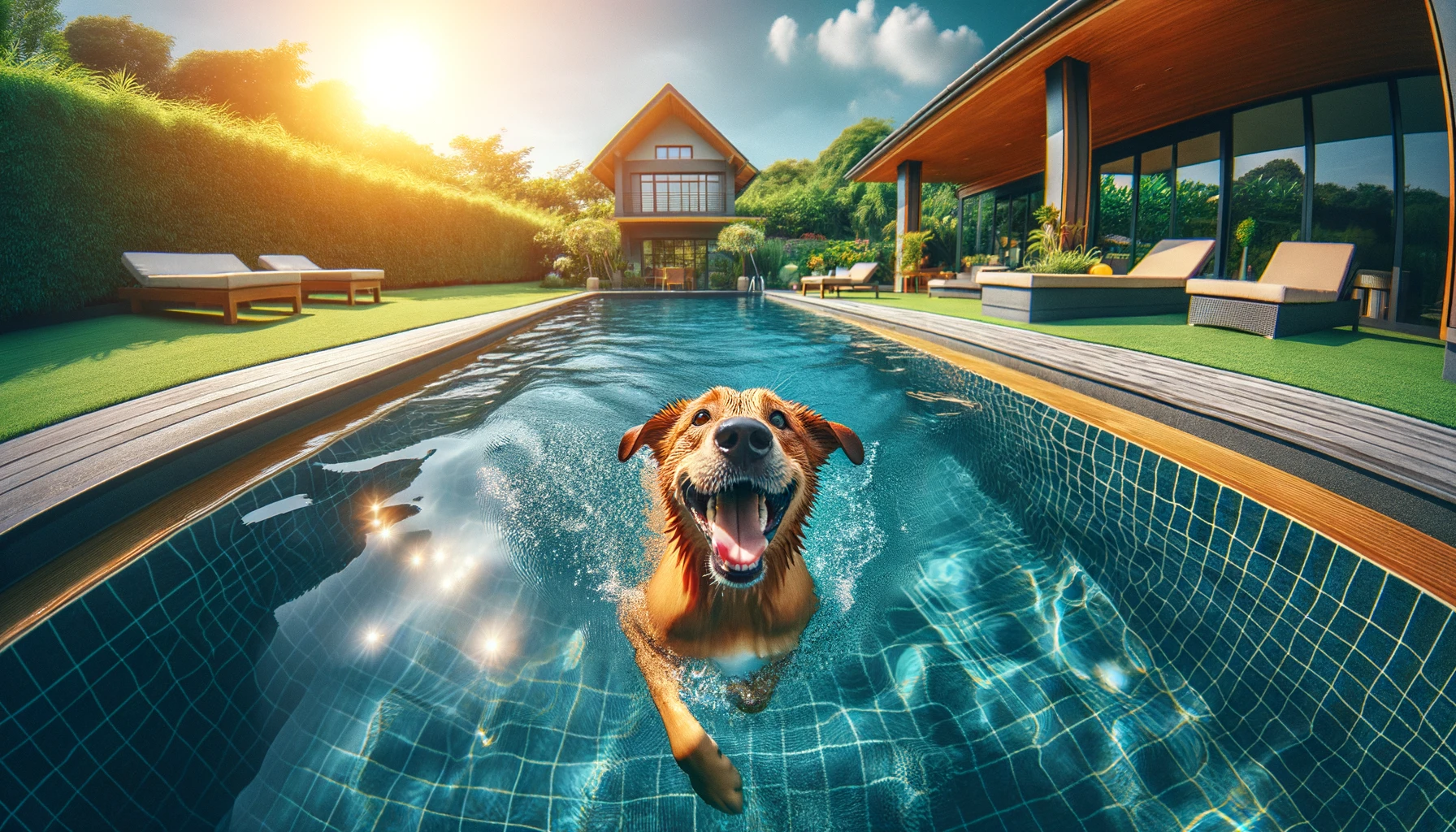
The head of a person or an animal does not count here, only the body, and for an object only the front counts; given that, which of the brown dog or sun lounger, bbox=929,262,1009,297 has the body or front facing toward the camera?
the brown dog

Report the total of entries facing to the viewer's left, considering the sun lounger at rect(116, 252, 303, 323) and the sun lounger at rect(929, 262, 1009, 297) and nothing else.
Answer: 1

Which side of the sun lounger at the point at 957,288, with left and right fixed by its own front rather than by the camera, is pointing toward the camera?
left

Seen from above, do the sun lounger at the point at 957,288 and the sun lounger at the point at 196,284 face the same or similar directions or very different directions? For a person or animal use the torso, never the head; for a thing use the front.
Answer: very different directions

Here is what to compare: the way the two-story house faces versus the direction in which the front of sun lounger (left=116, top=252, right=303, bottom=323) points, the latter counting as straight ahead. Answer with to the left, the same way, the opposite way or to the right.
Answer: to the right

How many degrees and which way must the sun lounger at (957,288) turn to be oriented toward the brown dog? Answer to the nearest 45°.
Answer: approximately 90° to its left

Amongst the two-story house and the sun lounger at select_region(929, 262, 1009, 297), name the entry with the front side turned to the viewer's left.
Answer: the sun lounger

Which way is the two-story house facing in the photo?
toward the camera

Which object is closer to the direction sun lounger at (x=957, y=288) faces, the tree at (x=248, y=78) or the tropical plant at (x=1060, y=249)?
the tree

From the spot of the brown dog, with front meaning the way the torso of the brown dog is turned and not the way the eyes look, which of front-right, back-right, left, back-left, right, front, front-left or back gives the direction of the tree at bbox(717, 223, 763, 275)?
back

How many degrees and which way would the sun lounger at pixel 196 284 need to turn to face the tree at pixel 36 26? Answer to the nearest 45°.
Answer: approximately 135° to its left

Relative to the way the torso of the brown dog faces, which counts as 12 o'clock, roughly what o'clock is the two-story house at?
The two-story house is roughly at 6 o'clock from the brown dog.

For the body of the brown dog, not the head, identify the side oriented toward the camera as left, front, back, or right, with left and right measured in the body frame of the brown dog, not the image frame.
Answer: front
